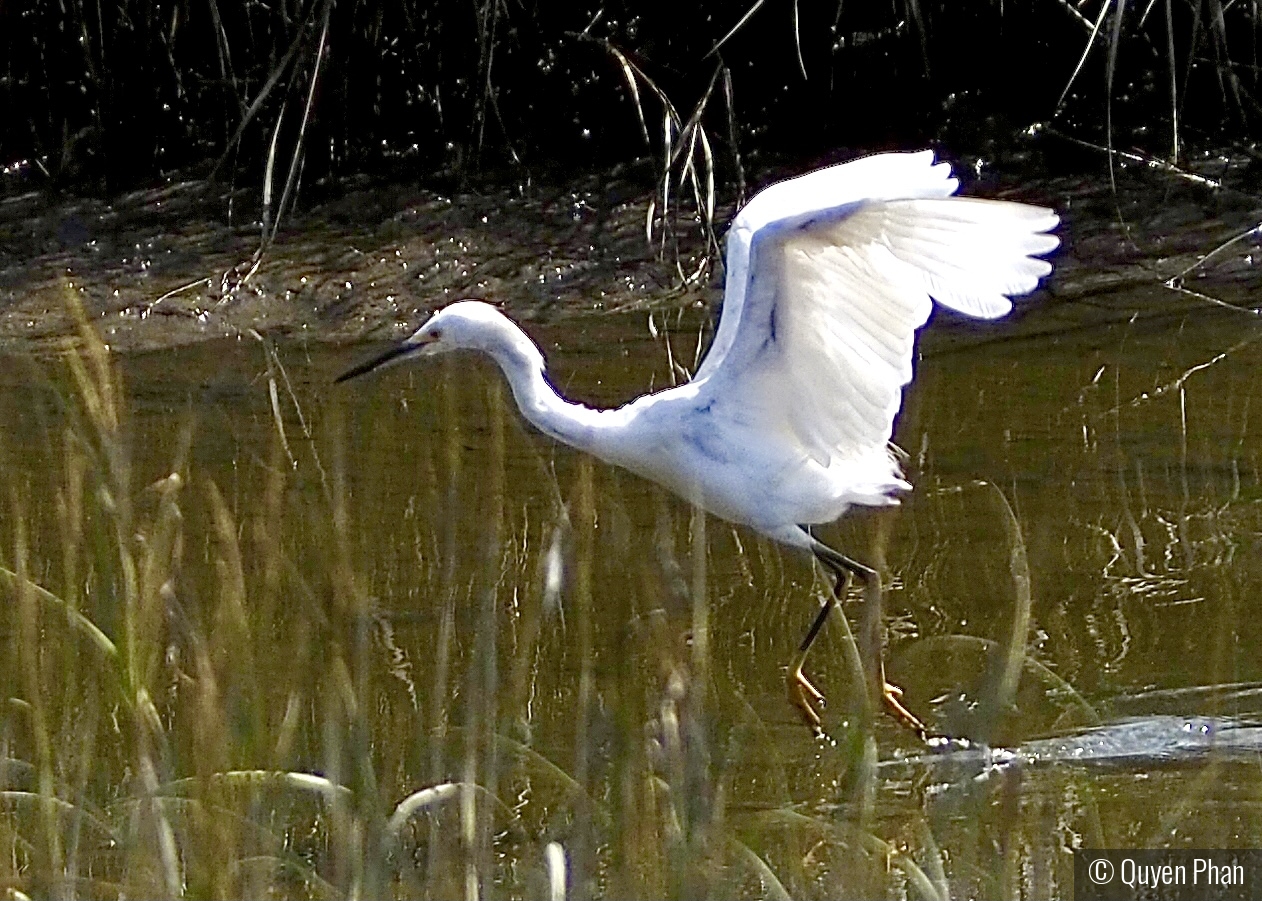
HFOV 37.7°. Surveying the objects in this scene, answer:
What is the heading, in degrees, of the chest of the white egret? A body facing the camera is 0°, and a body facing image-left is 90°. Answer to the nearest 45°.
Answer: approximately 90°
